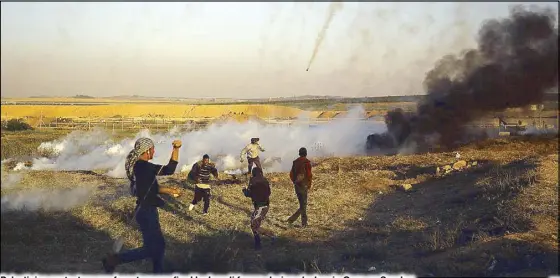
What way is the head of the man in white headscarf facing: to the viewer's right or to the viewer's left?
to the viewer's right

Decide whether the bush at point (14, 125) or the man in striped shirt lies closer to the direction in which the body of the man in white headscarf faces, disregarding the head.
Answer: the man in striped shirt

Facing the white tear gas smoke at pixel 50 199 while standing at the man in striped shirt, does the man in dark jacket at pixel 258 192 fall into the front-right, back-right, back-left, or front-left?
back-left
